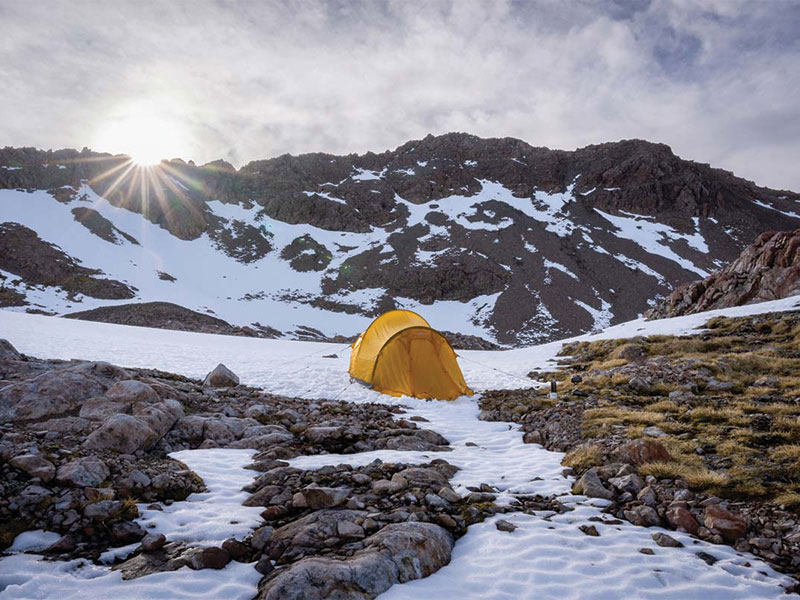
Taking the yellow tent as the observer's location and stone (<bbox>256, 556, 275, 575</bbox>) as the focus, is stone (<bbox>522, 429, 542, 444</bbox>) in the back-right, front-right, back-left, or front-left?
front-left

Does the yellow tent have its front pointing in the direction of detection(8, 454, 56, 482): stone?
no

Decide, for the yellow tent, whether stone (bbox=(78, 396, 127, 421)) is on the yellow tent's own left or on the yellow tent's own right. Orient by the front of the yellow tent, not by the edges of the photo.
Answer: on the yellow tent's own right

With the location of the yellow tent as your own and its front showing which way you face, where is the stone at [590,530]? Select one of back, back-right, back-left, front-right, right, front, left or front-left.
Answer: front-right

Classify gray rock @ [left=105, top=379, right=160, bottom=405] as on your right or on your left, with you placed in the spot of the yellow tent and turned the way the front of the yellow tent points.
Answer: on your right

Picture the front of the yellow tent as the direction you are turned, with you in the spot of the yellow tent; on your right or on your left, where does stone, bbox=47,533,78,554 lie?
on your right

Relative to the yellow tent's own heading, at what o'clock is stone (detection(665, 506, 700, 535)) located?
The stone is roughly at 1 o'clock from the yellow tent.

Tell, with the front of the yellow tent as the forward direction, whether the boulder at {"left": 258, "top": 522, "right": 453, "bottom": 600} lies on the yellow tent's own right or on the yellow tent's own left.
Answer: on the yellow tent's own right

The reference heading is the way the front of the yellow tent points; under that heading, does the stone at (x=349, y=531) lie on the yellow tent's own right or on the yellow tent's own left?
on the yellow tent's own right

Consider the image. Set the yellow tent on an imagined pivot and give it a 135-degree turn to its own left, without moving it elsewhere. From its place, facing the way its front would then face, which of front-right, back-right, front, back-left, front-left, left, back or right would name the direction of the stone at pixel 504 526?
back

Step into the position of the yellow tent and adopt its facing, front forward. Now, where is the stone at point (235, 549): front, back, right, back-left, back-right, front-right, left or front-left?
front-right

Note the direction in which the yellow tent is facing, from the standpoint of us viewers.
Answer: facing the viewer and to the right of the viewer

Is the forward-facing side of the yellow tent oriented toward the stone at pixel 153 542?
no

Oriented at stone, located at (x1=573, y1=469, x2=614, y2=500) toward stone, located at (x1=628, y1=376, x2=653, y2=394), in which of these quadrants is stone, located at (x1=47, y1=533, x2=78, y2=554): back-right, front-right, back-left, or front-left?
back-left
